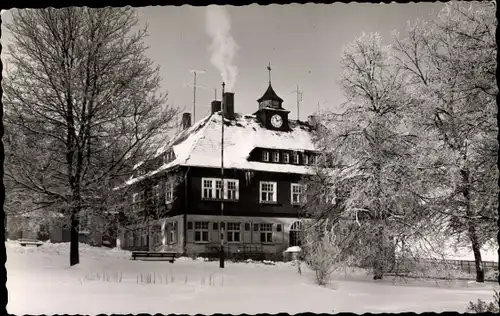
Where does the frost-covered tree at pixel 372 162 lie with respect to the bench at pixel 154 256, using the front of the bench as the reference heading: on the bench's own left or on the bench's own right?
on the bench's own left

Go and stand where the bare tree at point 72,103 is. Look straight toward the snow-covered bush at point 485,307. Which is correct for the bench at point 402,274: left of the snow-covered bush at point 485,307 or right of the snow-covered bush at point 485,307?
left

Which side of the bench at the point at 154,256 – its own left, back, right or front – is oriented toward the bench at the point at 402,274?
left

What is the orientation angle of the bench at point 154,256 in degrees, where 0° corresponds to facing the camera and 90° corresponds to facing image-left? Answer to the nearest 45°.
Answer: approximately 0°

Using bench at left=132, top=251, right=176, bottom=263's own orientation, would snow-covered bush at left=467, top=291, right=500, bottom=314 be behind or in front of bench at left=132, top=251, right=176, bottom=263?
in front

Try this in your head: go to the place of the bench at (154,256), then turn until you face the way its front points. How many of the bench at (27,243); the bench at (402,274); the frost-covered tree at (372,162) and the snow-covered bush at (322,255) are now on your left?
3

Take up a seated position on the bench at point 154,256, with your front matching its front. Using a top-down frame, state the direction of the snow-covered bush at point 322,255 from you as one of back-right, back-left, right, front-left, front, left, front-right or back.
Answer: left

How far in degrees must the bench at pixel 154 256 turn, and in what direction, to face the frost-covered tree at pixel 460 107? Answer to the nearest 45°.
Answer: approximately 90° to its left
